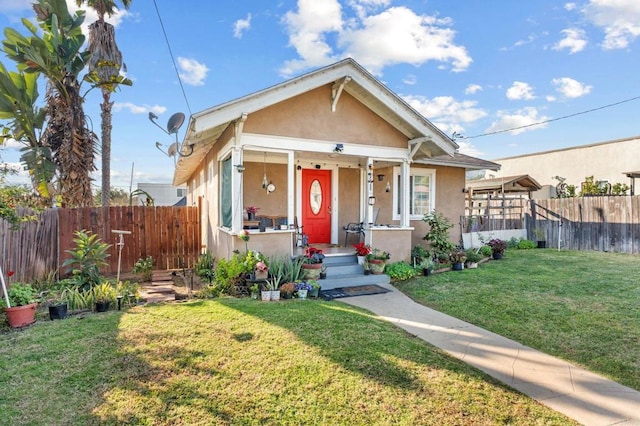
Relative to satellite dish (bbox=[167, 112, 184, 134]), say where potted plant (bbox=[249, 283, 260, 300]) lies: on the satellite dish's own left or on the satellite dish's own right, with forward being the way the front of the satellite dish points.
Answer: on the satellite dish's own left

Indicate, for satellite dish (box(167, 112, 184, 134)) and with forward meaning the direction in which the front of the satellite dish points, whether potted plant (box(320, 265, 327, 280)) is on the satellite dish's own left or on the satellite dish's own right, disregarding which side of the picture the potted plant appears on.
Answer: on the satellite dish's own left

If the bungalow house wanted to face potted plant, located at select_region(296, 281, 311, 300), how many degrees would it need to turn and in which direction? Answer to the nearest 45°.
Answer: approximately 45° to its right

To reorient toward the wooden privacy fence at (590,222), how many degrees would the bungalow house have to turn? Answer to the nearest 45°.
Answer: approximately 90° to its left

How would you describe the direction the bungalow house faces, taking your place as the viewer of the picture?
facing the viewer and to the right of the viewer

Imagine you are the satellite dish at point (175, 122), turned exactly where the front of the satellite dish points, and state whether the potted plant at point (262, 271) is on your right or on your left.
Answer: on your left

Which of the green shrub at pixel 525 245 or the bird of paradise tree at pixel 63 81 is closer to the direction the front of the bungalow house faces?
the green shrub

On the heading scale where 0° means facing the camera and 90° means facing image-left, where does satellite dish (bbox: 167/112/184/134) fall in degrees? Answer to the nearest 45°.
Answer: approximately 45°

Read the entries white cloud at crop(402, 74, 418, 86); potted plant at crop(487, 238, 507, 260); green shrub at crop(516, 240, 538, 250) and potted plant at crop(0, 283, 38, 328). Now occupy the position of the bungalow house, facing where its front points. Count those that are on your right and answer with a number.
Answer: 1
